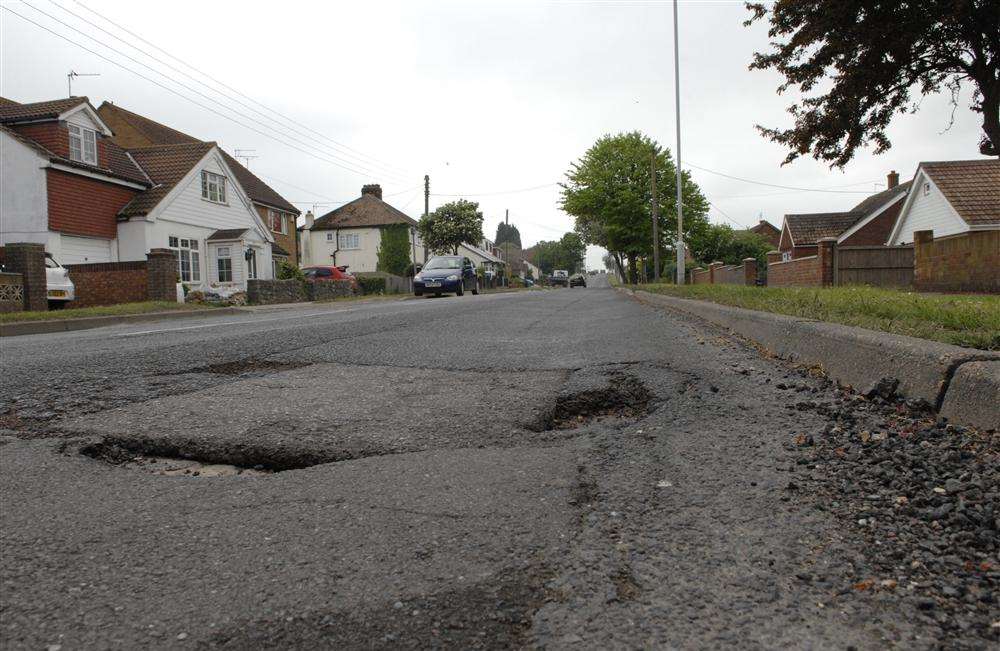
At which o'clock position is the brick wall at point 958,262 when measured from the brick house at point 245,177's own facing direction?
The brick wall is roughly at 1 o'clock from the brick house.

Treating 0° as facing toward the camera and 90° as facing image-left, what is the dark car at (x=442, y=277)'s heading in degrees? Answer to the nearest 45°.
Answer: approximately 45°

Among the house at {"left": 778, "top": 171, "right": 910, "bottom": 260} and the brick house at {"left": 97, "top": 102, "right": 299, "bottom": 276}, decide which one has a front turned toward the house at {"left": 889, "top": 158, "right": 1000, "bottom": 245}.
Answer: the brick house

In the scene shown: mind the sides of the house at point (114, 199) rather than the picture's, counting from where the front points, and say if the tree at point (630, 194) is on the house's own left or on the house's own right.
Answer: on the house's own left

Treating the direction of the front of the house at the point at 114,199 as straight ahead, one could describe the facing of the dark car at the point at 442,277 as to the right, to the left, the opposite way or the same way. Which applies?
to the right

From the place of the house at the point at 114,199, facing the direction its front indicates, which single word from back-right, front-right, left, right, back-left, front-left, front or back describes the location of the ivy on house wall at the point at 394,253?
left

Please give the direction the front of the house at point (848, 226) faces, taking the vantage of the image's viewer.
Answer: facing to the left of the viewer

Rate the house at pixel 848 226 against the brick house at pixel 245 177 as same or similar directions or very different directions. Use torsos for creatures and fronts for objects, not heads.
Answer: very different directions

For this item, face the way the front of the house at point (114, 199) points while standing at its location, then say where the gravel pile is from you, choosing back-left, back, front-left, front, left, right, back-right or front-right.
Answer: front-right

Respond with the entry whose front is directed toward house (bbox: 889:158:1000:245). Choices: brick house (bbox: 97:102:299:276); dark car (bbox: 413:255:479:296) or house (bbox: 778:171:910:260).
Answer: the brick house

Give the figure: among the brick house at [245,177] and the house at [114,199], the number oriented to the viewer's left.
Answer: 0

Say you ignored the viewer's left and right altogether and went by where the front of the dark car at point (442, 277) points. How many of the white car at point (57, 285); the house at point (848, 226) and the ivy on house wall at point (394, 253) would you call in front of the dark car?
1

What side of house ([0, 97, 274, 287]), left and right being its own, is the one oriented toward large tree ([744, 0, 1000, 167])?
front

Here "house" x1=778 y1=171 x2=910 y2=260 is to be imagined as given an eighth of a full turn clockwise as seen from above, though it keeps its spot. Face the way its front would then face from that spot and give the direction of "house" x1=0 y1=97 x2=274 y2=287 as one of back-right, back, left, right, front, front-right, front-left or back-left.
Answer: left

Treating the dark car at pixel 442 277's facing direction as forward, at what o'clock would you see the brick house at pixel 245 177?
The brick house is roughly at 3 o'clock from the dark car.

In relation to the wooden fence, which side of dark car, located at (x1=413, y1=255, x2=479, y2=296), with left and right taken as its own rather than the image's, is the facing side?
left

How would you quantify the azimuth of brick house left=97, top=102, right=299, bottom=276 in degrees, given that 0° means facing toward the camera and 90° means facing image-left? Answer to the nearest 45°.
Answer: approximately 315°

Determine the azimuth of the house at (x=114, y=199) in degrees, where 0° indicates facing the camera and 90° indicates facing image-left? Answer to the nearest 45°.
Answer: approximately 315°
